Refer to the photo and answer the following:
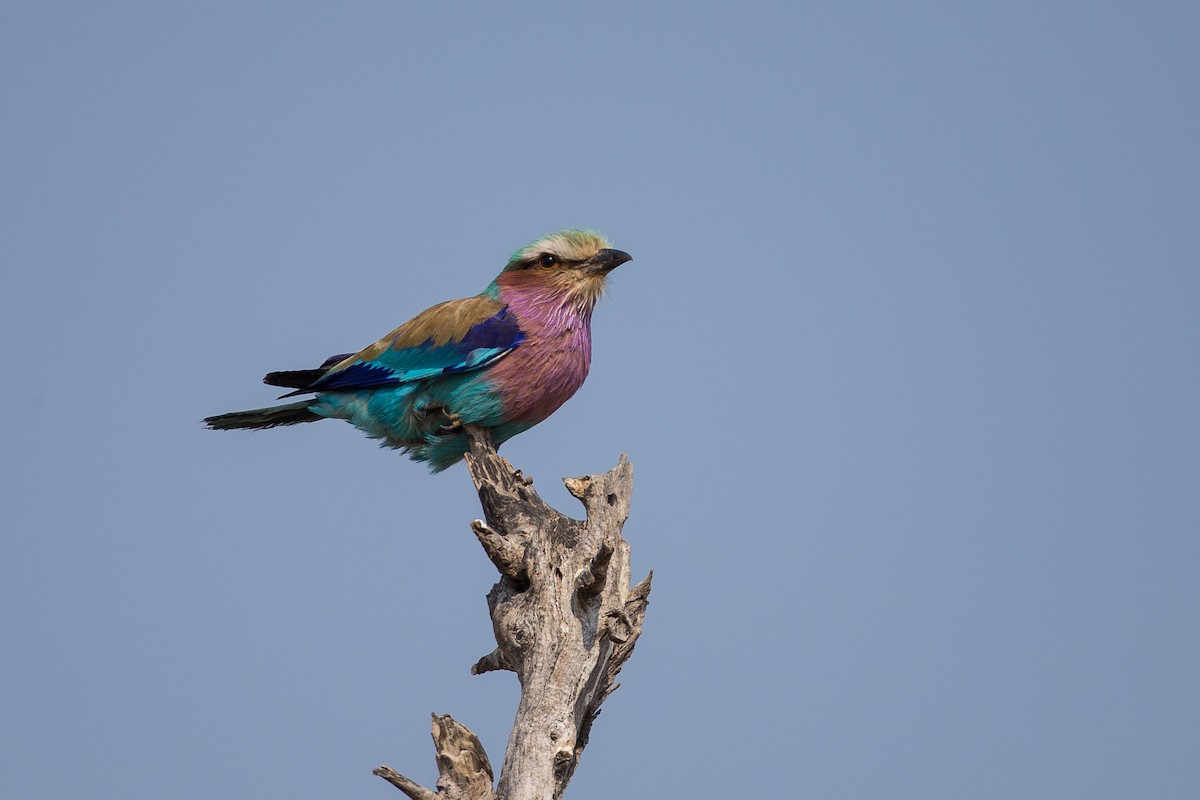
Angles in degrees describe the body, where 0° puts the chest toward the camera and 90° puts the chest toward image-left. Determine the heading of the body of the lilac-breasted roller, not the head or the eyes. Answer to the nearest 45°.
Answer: approximately 270°
